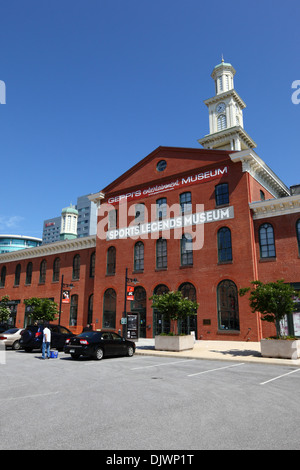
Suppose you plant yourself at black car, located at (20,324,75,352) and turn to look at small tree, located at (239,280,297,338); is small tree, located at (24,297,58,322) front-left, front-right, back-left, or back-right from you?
back-left

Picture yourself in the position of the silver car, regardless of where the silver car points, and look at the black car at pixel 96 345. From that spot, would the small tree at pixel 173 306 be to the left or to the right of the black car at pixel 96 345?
left

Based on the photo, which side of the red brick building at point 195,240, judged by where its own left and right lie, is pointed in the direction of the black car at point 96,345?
front

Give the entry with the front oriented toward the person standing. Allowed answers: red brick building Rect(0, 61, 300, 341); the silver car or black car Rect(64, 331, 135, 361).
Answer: the red brick building

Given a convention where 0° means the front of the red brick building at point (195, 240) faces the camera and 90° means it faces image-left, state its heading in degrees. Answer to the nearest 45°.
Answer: approximately 45°

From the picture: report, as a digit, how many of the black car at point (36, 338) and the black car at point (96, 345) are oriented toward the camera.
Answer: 0

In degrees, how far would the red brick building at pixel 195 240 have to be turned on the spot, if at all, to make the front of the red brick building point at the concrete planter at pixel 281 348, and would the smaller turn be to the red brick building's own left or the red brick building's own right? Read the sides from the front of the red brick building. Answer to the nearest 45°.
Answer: approximately 45° to the red brick building's own left

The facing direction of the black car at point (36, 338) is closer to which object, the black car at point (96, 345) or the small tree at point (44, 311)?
the small tree

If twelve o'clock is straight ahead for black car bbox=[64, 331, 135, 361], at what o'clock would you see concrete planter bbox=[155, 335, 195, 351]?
The concrete planter is roughly at 12 o'clock from the black car.
